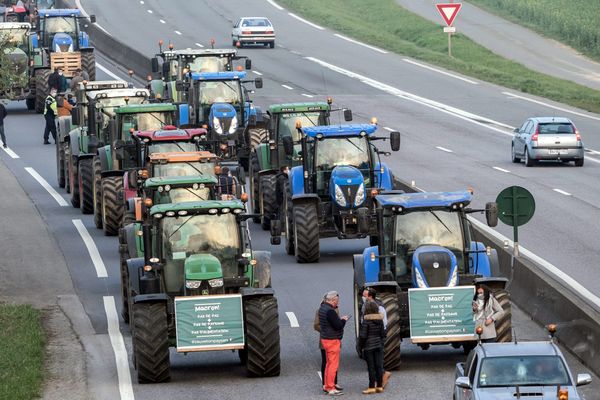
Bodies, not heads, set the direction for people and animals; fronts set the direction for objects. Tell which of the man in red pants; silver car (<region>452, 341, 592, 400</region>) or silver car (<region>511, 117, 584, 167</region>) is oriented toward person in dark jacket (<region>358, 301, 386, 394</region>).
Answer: the man in red pants

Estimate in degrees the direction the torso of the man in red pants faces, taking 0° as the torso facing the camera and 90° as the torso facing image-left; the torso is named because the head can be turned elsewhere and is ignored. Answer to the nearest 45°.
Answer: approximately 270°

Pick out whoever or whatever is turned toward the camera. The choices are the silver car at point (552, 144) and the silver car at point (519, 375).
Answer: the silver car at point (519, 375)

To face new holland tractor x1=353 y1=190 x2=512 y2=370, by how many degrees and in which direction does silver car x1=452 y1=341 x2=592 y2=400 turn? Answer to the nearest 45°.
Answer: approximately 180°

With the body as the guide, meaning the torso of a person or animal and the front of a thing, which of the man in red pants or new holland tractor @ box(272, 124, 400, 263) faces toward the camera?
the new holland tractor

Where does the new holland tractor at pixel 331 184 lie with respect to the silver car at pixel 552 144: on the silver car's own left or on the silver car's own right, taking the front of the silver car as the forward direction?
on the silver car's own left

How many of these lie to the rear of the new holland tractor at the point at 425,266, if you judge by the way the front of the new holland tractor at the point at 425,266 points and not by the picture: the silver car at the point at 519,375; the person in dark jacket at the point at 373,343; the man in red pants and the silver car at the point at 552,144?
1

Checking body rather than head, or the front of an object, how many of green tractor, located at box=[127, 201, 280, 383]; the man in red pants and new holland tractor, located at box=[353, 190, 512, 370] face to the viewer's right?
1

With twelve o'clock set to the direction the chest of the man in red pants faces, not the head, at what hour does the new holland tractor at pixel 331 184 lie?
The new holland tractor is roughly at 9 o'clock from the man in red pants.

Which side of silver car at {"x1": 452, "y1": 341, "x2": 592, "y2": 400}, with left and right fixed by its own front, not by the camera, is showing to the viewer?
front

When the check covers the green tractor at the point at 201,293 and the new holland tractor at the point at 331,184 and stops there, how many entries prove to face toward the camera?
2

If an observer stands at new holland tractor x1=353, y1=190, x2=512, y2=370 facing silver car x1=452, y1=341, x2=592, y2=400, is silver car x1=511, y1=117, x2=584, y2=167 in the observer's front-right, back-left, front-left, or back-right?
back-left

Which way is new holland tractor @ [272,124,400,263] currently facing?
toward the camera

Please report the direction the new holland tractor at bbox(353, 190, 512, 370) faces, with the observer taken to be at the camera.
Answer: facing the viewer

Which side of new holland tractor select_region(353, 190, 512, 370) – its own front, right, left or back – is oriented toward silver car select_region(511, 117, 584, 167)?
back

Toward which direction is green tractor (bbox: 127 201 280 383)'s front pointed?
toward the camera
